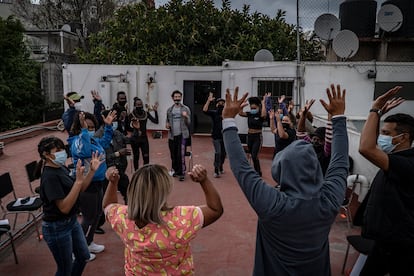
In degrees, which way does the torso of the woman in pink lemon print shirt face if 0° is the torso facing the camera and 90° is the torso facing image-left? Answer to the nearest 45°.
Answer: approximately 180°

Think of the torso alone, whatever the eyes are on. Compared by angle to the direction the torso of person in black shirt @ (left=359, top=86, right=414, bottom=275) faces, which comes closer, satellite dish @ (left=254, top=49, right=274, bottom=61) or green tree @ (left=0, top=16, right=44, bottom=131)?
the green tree

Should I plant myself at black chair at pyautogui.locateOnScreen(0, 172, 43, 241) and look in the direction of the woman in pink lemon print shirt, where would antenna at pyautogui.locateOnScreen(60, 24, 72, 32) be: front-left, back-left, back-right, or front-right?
back-left

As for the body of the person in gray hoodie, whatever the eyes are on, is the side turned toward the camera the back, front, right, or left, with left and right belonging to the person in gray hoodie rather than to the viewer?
back

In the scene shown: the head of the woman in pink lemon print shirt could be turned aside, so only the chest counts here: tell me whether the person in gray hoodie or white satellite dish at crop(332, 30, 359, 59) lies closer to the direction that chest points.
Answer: the white satellite dish

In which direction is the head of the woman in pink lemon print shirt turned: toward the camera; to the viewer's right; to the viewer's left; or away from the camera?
away from the camera

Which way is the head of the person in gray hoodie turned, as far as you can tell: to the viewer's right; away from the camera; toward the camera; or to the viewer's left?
away from the camera

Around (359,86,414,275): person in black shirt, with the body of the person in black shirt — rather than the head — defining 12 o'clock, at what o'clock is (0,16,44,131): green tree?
The green tree is roughly at 1 o'clock from the person in black shirt.

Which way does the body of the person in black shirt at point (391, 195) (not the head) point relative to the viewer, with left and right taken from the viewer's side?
facing to the left of the viewer

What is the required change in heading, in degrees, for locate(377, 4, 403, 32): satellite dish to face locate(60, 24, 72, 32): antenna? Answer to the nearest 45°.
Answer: approximately 135° to its right
